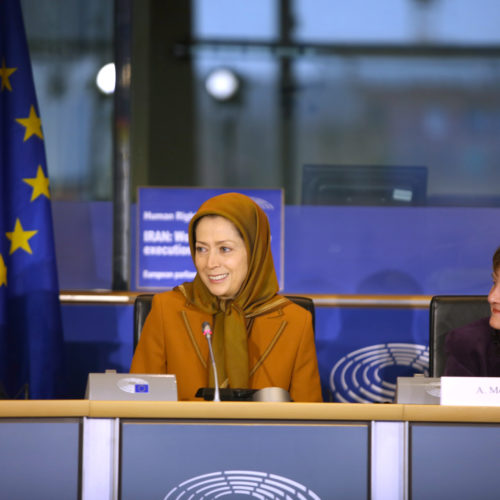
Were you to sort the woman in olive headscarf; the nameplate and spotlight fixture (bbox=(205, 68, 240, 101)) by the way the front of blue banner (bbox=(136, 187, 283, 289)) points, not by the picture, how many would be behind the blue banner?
1

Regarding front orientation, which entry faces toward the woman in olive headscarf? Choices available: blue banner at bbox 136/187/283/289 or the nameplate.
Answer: the blue banner

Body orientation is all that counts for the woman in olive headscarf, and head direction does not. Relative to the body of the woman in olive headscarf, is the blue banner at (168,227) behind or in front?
behind

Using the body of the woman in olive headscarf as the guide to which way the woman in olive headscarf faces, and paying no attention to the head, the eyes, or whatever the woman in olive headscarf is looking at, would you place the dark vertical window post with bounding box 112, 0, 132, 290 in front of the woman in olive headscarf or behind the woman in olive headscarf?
behind

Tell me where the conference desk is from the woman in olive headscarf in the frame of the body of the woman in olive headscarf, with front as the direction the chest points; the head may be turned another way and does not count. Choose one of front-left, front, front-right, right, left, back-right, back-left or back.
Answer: front

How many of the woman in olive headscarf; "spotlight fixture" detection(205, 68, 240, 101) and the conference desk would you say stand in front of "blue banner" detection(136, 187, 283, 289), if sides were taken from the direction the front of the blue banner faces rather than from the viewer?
2

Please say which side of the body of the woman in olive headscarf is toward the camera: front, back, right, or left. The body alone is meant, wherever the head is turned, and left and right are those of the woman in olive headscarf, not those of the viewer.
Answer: front

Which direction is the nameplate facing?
toward the camera

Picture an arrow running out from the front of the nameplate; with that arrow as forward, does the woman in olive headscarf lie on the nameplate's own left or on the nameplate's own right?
on the nameplate's own right

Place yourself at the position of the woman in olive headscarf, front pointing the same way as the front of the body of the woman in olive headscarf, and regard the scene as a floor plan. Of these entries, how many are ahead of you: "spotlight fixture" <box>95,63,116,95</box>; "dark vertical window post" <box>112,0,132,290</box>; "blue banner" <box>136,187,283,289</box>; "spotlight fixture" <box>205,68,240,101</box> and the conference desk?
1

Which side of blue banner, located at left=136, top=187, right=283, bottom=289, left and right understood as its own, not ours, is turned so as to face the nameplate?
front
